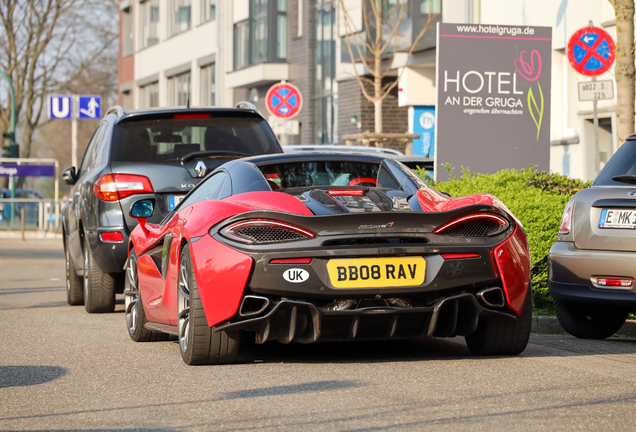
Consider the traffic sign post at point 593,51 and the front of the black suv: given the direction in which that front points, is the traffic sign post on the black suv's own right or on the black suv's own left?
on the black suv's own right

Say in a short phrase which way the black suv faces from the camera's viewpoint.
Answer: facing away from the viewer

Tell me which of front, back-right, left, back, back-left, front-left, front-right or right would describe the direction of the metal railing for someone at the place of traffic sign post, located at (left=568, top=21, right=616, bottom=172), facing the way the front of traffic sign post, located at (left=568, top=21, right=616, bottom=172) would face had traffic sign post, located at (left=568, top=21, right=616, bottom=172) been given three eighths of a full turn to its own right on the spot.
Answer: front

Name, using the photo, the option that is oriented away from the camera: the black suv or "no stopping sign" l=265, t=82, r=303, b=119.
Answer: the black suv

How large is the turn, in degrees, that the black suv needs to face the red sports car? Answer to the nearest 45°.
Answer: approximately 180°

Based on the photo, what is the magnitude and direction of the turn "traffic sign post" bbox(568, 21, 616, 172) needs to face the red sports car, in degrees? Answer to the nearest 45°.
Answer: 0° — it already faces it

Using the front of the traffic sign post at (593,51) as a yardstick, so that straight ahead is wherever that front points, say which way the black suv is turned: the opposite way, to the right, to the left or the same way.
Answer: the opposite way

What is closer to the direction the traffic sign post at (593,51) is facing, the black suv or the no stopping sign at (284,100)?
the black suv

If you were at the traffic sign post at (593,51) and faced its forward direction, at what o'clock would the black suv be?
The black suv is roughly at 1 o'clock from the traffic sign post.

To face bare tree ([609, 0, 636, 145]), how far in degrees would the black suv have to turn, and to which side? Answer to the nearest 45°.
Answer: approximately 90° to its right

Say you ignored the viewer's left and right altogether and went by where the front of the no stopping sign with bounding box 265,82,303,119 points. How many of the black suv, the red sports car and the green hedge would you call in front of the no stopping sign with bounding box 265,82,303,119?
3

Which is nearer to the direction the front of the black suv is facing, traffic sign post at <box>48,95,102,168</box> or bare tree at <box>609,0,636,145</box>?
the traffic sign post
